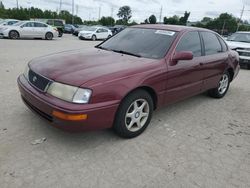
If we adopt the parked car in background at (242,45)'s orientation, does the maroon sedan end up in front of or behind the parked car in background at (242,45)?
in front

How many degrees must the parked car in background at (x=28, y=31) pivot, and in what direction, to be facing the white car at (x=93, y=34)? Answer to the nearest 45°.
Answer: approximately 135° to its right

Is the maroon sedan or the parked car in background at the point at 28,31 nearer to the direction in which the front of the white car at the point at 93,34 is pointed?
the parked car in background

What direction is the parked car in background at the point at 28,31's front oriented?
to the viewer's left

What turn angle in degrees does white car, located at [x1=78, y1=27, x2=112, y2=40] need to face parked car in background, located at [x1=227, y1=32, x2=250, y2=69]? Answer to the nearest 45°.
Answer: approximately 90° to its left

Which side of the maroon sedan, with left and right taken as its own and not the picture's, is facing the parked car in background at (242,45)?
back

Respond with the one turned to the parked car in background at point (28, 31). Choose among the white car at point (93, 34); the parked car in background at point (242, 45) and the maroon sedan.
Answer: the white car

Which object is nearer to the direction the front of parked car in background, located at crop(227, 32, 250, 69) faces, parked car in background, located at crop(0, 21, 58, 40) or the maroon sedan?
the maroon sedan

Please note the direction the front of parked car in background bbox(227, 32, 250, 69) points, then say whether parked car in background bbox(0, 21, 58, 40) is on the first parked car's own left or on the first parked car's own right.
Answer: on the first parked car's own right

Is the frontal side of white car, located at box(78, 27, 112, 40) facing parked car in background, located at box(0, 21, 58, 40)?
yes

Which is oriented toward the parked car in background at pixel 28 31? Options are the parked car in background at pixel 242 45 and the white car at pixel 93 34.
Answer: the white car

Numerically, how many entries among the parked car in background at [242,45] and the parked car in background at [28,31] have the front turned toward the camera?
1
